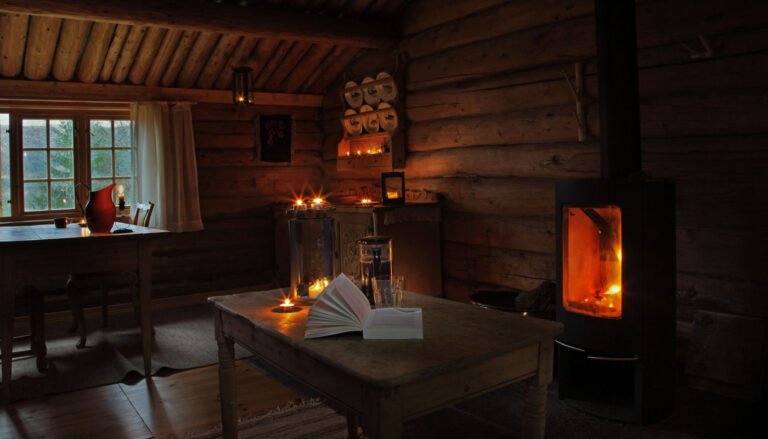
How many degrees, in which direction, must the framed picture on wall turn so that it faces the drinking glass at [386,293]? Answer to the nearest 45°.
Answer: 0° — it already faces it

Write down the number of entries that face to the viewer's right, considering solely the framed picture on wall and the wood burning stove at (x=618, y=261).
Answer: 0

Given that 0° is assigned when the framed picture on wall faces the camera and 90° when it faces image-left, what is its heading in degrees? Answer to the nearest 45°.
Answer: approximately 0°

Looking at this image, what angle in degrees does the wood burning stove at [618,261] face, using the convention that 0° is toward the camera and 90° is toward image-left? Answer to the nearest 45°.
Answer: approximately 45°

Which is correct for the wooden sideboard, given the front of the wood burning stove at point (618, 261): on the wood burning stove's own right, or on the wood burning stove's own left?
on the wood burning stove's own right

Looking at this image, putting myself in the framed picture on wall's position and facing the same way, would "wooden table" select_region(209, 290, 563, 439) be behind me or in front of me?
in front

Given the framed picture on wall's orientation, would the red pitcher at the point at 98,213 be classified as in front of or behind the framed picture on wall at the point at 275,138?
in front

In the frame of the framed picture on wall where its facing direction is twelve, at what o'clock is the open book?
The open book is roughly at 12 o'clock from the framed picture on wall.

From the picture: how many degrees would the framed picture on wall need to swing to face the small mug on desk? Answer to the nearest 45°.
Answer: approximately 45° to its right

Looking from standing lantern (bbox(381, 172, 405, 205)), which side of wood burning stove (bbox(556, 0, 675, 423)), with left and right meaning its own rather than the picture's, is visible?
right
